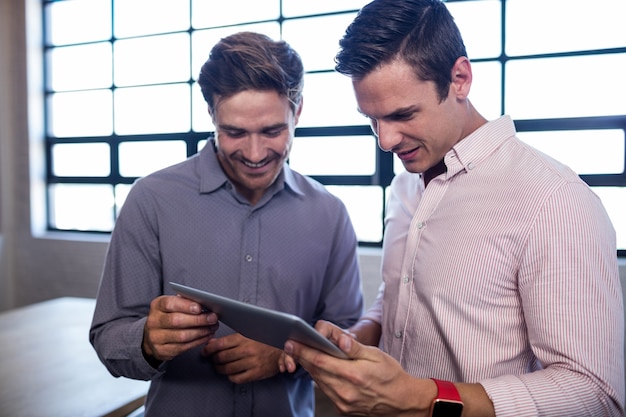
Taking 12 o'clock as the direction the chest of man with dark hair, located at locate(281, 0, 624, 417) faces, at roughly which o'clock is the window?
The window is roughly at 4 o'clock from the man with dark hair.

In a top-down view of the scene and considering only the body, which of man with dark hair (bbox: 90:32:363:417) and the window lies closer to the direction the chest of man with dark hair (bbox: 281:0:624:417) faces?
the man with dark hair

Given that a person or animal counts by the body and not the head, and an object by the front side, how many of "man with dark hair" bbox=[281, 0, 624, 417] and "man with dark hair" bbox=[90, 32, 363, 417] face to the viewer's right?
0

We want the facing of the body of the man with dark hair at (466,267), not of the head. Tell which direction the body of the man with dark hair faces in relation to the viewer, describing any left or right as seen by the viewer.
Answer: facing the viewer and to the left of the viewer

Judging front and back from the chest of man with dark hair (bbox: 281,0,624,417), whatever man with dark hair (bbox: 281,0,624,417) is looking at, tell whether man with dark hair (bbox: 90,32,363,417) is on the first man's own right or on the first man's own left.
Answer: on the first man's own right

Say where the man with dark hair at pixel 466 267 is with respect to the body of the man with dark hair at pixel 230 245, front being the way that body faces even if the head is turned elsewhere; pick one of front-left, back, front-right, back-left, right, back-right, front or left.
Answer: front-left

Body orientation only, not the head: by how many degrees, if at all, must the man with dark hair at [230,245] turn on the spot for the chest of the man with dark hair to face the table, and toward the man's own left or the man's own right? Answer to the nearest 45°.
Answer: approximately 135° to the man's own right

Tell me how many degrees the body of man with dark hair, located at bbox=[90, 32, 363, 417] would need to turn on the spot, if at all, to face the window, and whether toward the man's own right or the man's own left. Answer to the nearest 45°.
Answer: approximately 180°

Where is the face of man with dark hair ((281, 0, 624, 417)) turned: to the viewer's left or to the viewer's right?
to the viewer's left

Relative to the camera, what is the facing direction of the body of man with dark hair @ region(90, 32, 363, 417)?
toward the camera
